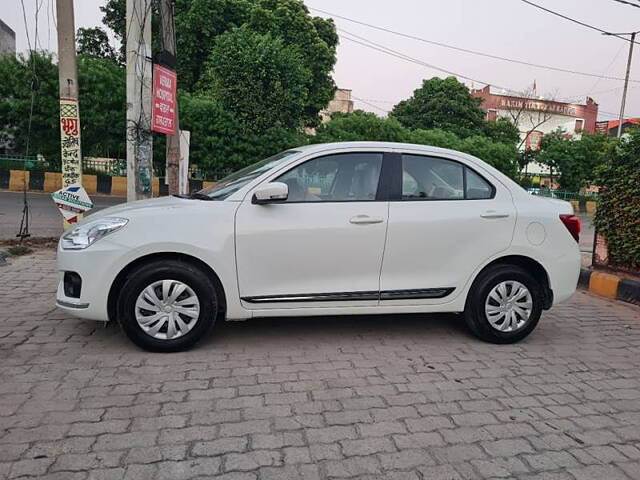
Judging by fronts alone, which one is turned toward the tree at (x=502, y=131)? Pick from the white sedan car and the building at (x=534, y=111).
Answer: the building

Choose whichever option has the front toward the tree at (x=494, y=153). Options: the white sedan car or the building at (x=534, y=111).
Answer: the building

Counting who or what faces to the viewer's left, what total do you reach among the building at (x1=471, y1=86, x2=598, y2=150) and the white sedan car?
1

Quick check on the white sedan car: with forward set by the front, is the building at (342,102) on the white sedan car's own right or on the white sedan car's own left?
on the white sedan car's own right

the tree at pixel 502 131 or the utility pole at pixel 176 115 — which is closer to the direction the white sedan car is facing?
the utility pole

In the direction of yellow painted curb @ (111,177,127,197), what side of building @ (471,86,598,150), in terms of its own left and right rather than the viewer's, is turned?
front

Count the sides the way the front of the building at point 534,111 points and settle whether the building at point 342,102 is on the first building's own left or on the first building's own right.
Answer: on the first building's own right

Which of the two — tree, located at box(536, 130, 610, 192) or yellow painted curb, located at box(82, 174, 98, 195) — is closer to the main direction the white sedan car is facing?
the yellow painted curb

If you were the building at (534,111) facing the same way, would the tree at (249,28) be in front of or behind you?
in front

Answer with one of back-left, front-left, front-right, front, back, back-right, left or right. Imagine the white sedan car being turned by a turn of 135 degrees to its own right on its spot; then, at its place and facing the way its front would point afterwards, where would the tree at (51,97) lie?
left

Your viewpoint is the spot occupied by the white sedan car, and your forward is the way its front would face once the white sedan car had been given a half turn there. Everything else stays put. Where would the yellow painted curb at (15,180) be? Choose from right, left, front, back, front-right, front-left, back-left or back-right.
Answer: back-left

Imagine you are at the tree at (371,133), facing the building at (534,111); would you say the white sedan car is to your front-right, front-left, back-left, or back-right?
back-right

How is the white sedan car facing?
to the viewer's left

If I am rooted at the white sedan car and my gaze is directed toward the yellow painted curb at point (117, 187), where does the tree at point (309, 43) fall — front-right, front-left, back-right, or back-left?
front-right

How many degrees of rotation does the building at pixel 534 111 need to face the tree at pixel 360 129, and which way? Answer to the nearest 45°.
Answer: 0° — it already faces it

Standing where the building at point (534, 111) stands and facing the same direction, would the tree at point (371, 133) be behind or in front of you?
in front

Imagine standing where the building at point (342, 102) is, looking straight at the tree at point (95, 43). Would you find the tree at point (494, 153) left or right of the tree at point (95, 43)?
left

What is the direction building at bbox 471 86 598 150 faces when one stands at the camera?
facing the viewer
